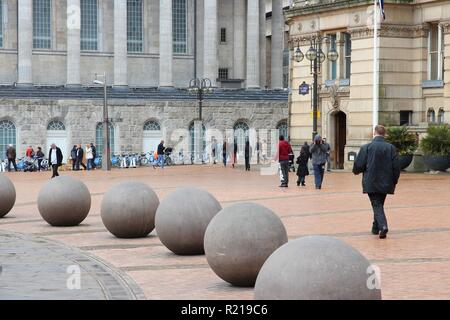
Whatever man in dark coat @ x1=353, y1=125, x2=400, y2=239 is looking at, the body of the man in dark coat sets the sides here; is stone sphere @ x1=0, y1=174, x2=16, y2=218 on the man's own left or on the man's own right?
on the man's own left

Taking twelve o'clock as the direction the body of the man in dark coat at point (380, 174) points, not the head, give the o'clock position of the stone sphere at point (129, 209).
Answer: The stone sphere is roughly at 9 o'clock from the man in dark coat.

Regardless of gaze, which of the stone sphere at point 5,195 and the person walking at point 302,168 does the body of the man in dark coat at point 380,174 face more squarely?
the person walking

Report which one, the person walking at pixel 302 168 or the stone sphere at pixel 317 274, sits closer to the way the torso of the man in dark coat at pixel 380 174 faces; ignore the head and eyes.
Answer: the person walking

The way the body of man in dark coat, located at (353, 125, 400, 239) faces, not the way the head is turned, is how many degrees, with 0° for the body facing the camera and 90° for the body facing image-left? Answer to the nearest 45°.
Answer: approximately 180°

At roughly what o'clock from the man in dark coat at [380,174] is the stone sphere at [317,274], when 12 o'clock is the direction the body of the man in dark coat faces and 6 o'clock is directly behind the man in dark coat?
The stone sphere is roughly at 6 o'clock from the man in dark coat.

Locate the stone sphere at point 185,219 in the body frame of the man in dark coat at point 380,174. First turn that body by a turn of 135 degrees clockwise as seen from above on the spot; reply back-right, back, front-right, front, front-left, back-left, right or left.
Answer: right
